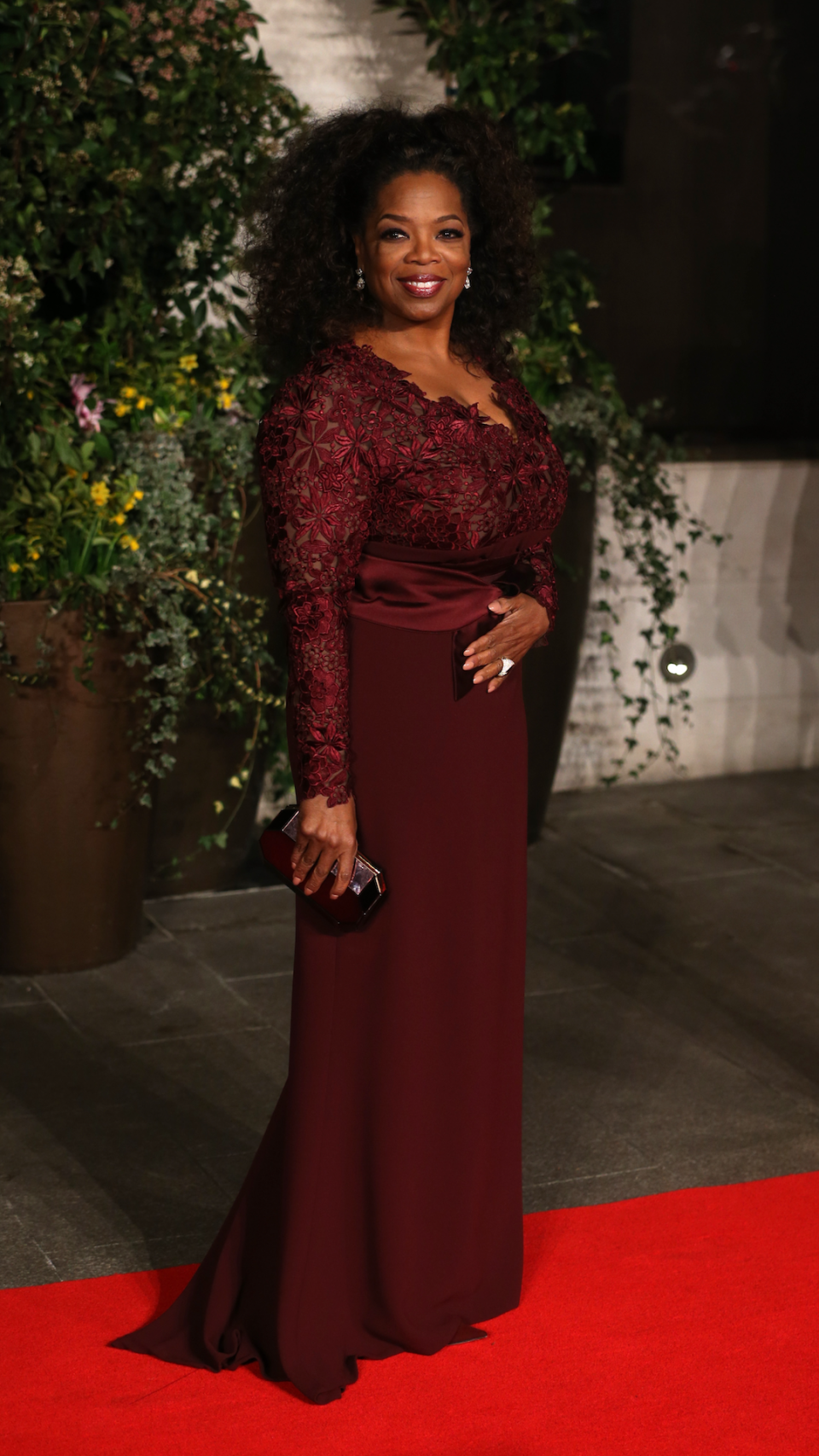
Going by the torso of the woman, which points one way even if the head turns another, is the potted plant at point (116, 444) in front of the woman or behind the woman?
behind

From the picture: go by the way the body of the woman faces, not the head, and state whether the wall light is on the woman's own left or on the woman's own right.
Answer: on the woman's own left

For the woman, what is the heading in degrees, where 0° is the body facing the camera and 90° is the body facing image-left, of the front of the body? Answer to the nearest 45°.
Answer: approximately 315°

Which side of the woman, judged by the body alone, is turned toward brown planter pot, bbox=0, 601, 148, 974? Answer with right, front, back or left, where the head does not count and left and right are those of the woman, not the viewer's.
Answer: back
